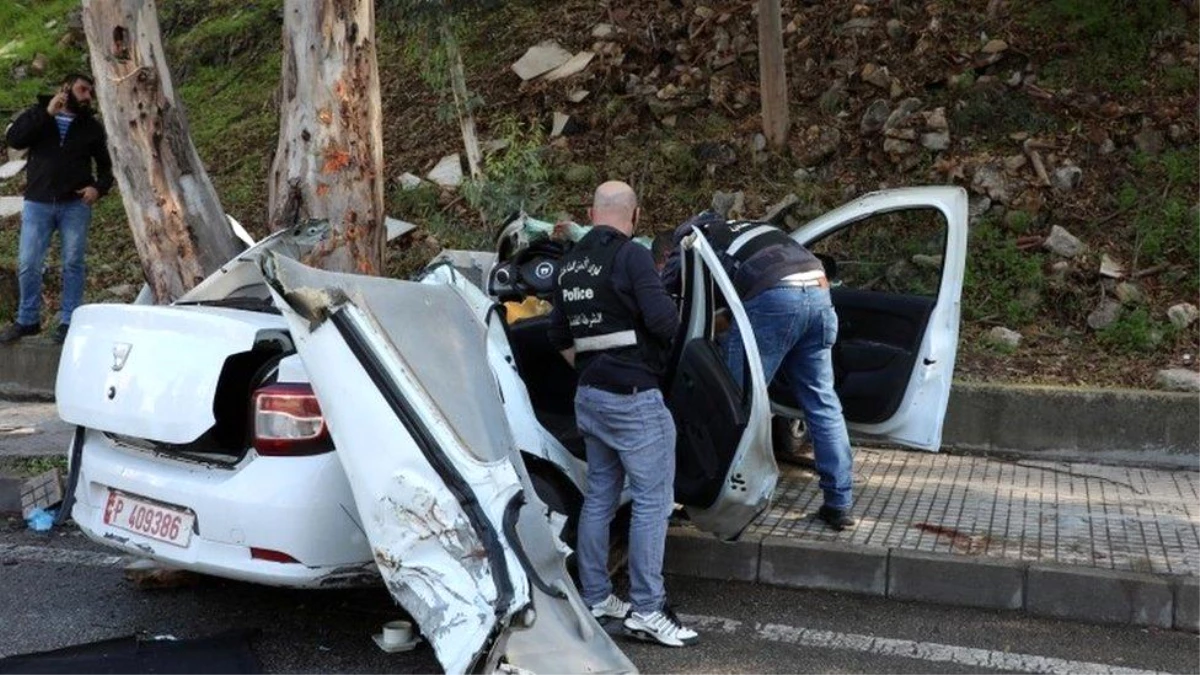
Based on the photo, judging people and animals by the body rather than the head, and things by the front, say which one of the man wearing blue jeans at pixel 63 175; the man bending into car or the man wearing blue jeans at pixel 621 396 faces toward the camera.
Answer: the man wearing blue jeans at pixel 63 175

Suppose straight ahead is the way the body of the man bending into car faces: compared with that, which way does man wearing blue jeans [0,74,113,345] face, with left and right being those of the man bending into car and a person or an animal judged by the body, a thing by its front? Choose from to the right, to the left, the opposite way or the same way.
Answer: the opposite way

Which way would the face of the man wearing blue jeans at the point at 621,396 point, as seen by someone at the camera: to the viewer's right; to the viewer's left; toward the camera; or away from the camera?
away from the camera

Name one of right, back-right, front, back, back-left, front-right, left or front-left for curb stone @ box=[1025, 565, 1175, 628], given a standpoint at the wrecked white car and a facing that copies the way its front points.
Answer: front-right

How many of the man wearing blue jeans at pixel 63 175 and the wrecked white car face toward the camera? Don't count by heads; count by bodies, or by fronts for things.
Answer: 1

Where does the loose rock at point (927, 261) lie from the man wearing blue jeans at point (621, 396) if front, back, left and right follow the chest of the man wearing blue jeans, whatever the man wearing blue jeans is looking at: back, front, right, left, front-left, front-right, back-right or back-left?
front

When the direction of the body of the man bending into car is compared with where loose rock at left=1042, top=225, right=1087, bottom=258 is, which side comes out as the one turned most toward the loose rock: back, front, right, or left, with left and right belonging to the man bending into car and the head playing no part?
right

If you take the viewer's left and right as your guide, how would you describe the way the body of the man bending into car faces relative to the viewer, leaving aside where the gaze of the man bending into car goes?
facing away from the viewer and to the left of the viewer

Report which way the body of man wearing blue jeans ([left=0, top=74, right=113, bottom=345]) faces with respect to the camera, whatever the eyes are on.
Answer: toward the camera

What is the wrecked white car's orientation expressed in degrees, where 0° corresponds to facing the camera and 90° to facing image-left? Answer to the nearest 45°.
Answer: approximately 225°

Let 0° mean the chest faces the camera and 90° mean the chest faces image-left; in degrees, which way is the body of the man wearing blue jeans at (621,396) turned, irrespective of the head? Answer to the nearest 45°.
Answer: approximately 225°

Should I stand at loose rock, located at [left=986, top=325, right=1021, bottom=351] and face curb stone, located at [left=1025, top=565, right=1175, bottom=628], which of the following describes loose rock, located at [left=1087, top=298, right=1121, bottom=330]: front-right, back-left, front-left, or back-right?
back-left

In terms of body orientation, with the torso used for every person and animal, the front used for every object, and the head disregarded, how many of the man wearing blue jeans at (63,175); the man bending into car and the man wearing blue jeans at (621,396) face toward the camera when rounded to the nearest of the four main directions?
1

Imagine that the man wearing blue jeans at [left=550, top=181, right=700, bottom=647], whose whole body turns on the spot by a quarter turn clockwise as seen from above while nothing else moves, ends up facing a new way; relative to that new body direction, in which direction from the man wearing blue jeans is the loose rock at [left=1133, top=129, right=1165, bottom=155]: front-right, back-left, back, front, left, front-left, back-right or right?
left

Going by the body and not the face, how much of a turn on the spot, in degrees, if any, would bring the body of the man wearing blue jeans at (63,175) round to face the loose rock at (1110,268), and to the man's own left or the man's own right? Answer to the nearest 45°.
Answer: approximately 45° to the man's own left
